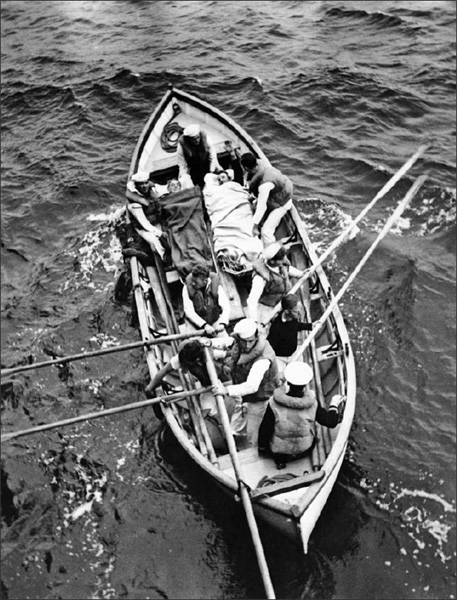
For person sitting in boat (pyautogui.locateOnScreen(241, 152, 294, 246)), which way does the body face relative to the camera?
to the viewer's left

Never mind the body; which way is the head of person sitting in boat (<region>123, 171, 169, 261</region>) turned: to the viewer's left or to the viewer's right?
to the viewer's right

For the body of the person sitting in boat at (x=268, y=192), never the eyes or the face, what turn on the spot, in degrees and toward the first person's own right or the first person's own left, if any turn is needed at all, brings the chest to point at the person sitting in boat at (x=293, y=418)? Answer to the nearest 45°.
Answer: approximately 90° to the first person's own left

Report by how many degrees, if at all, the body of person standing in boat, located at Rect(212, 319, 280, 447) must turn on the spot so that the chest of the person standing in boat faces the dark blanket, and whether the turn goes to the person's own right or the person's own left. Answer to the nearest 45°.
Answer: approximately 135° to the person's own right

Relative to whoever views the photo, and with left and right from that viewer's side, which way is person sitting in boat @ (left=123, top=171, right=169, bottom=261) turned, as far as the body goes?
facing the viewer and to the right of the viewer

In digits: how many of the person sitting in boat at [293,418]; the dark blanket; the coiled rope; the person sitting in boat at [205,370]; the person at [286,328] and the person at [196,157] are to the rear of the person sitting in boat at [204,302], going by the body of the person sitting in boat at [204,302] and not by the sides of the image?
3

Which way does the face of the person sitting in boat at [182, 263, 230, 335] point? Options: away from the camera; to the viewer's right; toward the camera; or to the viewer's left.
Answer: toward the camera

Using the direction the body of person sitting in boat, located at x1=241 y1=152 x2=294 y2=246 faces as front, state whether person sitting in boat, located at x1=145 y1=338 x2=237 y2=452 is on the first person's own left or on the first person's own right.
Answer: on the first person's own left

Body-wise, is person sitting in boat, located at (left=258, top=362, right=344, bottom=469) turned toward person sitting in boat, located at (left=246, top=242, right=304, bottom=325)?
yes

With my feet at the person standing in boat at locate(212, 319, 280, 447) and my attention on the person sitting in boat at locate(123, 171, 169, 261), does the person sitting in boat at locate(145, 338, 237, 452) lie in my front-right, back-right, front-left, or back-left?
front-left

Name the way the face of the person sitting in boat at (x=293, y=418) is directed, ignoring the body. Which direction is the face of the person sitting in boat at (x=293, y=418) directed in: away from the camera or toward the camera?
away from the camera

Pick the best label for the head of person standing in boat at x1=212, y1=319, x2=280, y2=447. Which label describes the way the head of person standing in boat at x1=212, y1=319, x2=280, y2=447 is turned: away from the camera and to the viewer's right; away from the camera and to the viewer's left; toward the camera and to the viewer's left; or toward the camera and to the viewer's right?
toward the camera and to the viewer's left

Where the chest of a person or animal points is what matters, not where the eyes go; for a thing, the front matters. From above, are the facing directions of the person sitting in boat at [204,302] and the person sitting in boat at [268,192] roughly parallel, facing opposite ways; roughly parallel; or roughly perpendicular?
roughly perpendicular

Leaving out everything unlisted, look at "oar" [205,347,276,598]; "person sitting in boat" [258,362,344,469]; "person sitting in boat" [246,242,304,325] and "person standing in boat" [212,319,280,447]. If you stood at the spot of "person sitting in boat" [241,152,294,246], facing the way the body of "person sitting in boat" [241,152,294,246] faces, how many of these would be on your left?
4

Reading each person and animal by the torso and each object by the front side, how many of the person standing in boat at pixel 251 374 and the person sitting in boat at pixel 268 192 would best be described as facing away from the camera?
0
